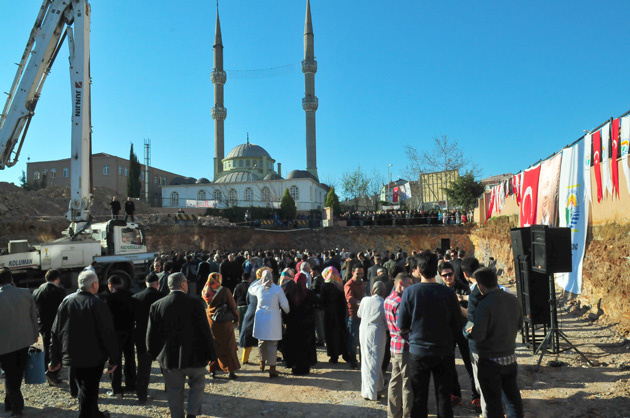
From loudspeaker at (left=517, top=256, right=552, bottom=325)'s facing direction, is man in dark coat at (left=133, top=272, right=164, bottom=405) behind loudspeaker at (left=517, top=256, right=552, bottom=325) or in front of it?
in front

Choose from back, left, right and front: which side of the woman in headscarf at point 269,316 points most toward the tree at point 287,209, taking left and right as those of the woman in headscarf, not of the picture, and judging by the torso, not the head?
front

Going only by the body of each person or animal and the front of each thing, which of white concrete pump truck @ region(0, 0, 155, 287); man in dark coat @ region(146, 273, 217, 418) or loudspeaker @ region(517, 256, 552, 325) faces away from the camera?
the man in dark coat

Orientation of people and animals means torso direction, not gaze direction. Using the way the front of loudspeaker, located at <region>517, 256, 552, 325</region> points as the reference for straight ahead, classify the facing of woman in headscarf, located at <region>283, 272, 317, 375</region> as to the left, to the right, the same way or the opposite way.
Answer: to the right

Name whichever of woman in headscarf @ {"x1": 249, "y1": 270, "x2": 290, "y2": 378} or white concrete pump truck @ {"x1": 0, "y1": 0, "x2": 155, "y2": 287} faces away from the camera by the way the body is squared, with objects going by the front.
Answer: the woman in headscarf

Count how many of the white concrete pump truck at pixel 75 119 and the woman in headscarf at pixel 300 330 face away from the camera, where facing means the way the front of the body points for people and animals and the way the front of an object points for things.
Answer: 1

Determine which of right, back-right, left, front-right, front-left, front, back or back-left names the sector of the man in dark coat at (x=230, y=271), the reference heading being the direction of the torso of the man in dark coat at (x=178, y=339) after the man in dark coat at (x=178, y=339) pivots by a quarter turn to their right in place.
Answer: left

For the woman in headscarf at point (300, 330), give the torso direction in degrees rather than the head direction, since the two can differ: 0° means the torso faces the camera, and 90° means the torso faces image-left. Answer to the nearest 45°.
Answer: approximately 180°

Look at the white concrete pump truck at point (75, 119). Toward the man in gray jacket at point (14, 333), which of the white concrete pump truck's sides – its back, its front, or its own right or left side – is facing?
right

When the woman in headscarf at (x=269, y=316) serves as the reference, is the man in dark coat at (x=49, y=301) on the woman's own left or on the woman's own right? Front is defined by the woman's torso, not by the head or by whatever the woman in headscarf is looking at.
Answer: on the woman's own left

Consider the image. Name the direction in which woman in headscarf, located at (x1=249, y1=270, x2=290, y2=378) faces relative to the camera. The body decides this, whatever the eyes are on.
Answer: away from the camera

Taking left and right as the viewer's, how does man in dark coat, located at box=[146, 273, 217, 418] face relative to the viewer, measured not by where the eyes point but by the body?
facing away from the viewer

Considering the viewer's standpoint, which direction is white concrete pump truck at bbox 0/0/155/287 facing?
facing to the right of the viewer
